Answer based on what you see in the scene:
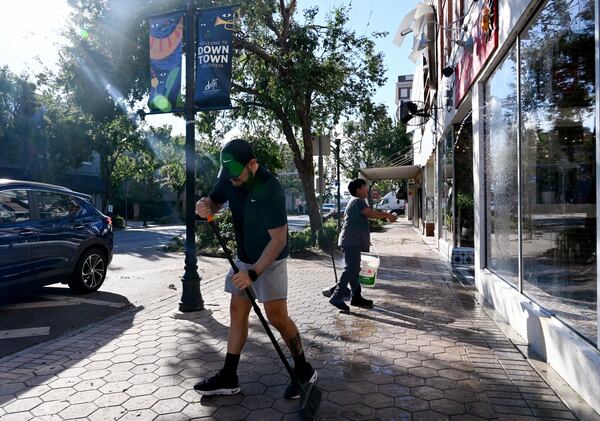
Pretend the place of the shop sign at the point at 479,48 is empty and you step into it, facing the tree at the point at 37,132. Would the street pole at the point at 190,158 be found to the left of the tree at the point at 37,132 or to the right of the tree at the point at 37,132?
left

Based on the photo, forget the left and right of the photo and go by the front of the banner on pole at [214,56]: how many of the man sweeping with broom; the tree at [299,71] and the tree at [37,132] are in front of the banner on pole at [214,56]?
1

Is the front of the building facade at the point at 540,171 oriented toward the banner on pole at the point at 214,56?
yes

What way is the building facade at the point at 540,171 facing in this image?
to the viewer's left

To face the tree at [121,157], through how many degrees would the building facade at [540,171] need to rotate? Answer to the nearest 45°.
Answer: approximately 45° to its right

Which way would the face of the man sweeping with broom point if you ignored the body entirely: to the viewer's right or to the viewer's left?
to the viewer's left

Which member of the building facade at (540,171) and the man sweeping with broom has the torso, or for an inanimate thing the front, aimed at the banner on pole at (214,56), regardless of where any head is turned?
the building facade

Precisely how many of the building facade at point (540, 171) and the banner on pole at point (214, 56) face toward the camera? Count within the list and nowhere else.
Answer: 1
